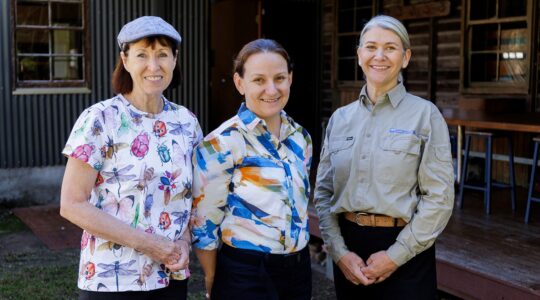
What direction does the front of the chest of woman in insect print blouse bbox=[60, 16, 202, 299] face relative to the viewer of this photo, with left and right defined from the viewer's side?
facing the viewer and to the right of the viewer

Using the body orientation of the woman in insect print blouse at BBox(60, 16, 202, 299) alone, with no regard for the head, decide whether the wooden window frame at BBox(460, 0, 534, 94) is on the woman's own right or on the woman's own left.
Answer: on the woman's own left

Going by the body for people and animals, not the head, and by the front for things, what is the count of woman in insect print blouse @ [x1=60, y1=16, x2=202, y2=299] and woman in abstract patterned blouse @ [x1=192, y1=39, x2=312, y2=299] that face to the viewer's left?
0

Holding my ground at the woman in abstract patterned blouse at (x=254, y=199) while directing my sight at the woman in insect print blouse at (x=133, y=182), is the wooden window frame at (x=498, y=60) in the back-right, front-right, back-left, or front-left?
back-right

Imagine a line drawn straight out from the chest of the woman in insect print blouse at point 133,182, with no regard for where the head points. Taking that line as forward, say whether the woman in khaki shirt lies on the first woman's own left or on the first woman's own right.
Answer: on the first woman's own left

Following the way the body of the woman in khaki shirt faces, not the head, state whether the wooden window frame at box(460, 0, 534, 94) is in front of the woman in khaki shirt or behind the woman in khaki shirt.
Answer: behind

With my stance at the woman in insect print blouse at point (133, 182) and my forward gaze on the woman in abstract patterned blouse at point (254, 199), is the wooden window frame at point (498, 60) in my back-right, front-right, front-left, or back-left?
front-left

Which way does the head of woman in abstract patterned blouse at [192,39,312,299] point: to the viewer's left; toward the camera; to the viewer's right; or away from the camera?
toward the camera

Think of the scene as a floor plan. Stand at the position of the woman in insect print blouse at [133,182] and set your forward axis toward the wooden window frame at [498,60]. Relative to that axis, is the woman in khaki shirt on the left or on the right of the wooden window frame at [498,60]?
right

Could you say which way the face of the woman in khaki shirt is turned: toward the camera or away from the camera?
toward the camera

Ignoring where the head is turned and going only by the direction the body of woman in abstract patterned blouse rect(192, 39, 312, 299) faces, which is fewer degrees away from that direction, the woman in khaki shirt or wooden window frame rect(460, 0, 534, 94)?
the woman in khaki shirt

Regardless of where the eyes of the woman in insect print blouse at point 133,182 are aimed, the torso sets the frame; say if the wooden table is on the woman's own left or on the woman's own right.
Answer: on the woman's own left

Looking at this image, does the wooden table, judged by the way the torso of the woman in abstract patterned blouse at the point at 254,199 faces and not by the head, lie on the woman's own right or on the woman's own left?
on the woman's own left

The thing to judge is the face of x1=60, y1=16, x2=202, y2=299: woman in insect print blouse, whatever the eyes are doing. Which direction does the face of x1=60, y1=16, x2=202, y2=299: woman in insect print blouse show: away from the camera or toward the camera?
toward the camera
